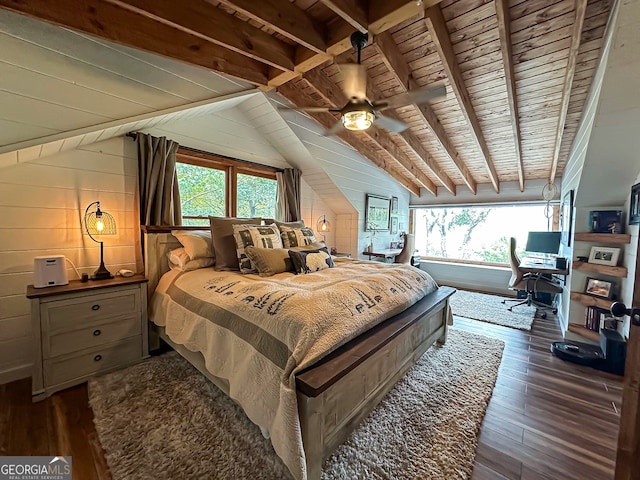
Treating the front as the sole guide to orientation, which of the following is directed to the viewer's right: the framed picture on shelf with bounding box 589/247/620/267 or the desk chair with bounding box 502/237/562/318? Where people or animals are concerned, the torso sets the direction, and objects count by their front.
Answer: the desk chair

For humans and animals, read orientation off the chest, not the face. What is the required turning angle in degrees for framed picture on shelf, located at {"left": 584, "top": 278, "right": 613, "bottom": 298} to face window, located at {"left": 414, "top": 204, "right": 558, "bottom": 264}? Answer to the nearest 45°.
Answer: approximately 90° to its right

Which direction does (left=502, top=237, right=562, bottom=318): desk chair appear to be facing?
to the viewer's right

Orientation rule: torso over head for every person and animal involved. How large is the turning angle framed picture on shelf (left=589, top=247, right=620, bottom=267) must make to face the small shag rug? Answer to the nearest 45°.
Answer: approximately 90° to its right

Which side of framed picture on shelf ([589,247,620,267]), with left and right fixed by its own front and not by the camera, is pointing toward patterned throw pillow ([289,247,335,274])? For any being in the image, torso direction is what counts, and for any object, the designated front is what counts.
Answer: front

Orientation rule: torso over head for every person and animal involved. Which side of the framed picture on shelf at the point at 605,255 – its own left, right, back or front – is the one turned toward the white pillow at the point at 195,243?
front

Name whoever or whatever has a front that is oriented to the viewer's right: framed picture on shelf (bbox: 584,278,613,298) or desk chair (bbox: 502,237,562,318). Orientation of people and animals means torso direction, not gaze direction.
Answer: the desk chair

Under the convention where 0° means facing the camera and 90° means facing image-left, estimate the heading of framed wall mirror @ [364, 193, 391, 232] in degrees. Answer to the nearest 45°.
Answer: approximately 315°

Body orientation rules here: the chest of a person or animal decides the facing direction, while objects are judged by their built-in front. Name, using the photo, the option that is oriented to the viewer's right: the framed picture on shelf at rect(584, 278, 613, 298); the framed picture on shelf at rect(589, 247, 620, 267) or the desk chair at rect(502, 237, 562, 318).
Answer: the desk chair

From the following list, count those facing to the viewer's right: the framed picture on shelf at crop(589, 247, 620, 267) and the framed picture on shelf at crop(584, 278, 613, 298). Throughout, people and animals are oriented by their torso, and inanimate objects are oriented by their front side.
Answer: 0

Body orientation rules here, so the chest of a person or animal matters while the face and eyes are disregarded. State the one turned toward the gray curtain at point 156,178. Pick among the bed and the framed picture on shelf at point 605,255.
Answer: the framed picture on shelf

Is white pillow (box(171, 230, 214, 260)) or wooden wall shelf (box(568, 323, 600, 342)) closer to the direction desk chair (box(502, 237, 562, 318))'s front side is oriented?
the wooden wall shelf

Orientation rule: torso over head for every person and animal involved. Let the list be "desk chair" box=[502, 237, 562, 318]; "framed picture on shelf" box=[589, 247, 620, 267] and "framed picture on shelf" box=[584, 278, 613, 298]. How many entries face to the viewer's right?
1

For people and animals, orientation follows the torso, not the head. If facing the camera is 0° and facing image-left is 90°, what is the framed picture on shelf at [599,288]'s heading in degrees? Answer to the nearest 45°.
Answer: approximately 45°
